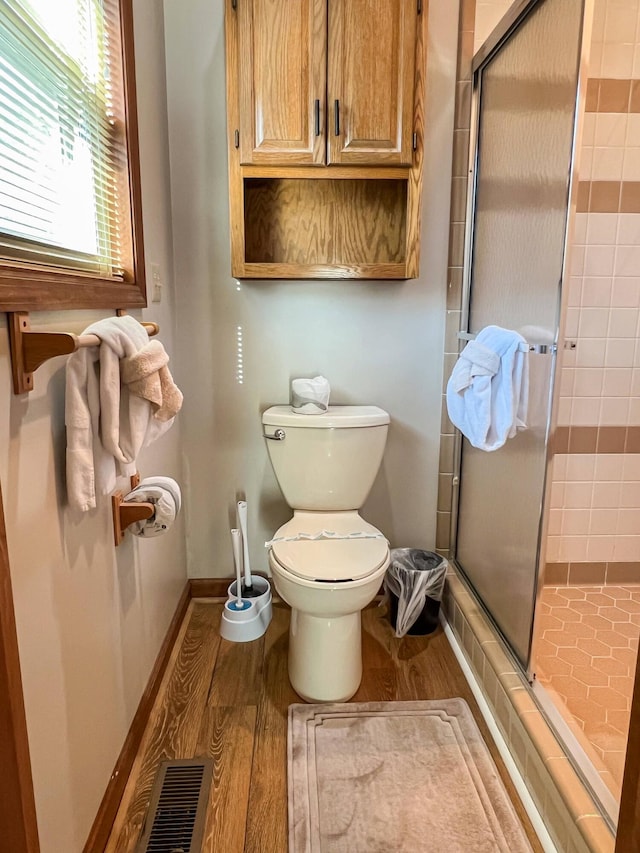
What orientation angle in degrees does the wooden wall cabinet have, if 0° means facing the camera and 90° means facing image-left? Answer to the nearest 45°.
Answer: approximately 0°

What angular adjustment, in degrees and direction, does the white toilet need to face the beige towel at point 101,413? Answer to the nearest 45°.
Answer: approximately 45° to its right

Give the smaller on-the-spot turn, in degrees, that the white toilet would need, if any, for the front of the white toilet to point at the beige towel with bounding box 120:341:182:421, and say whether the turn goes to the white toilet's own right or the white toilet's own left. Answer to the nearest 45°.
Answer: approximately 45° to the white toilet's own right

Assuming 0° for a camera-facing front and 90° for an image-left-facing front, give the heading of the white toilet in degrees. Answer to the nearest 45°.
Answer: approximately 0°

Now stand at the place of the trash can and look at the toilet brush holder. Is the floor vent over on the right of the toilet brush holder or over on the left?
left

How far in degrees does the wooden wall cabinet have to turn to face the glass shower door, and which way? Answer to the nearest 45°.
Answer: approximately 45° to its left

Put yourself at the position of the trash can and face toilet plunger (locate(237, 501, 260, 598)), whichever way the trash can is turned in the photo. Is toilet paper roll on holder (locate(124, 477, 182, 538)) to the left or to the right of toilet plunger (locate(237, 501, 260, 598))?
left

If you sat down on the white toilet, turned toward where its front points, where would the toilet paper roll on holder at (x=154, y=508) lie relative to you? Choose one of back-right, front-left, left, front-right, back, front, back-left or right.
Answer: front-right

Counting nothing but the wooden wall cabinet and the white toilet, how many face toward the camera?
2
